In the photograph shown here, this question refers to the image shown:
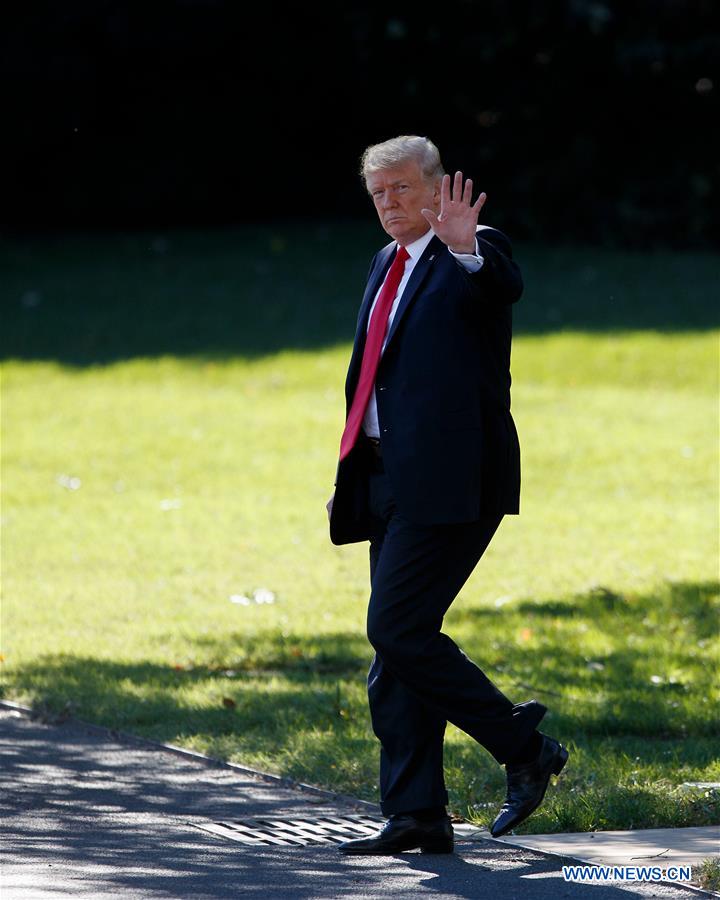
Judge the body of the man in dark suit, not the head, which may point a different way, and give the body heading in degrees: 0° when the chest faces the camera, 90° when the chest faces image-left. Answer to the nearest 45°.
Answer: approximately 45°
